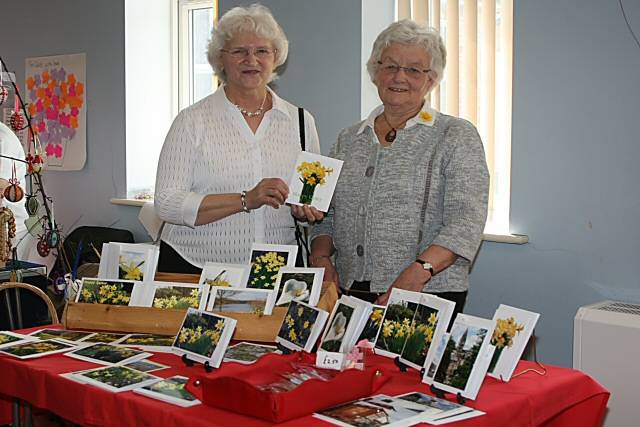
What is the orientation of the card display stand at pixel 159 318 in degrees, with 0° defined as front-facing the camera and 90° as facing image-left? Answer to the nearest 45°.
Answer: approximately 0°

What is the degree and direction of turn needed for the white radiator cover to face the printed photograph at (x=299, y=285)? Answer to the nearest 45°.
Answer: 0° — it already faces it

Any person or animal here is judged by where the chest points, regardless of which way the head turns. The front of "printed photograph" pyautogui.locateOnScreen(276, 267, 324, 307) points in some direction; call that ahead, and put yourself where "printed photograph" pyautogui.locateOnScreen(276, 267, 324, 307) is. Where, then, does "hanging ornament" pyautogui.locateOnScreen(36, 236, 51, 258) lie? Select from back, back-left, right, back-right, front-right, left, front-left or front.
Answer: back-right

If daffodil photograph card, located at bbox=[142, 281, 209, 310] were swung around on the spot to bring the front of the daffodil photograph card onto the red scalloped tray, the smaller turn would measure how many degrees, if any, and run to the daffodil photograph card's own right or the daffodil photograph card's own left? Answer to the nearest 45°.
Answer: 0° — it already faces it
